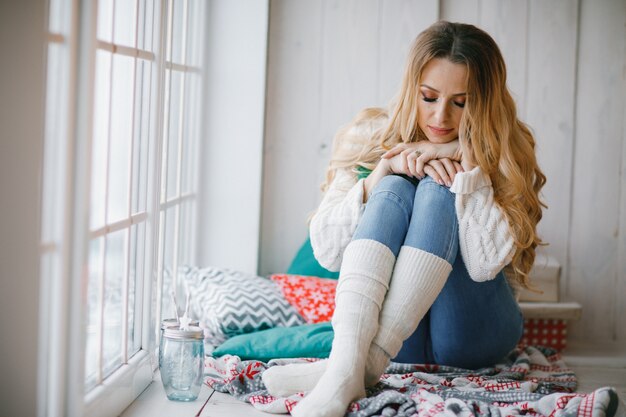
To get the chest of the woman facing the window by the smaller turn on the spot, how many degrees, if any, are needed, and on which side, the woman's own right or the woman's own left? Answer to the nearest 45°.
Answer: approximately 45° to the woman's own right

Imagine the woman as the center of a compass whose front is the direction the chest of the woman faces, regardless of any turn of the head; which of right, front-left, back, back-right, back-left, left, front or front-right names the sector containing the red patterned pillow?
right

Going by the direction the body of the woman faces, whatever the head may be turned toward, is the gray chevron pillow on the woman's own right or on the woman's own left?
on the woman's own right

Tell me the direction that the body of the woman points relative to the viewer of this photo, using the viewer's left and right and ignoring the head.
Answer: facing the viewer and to the left of the viewer

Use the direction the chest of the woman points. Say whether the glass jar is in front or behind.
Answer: in front
